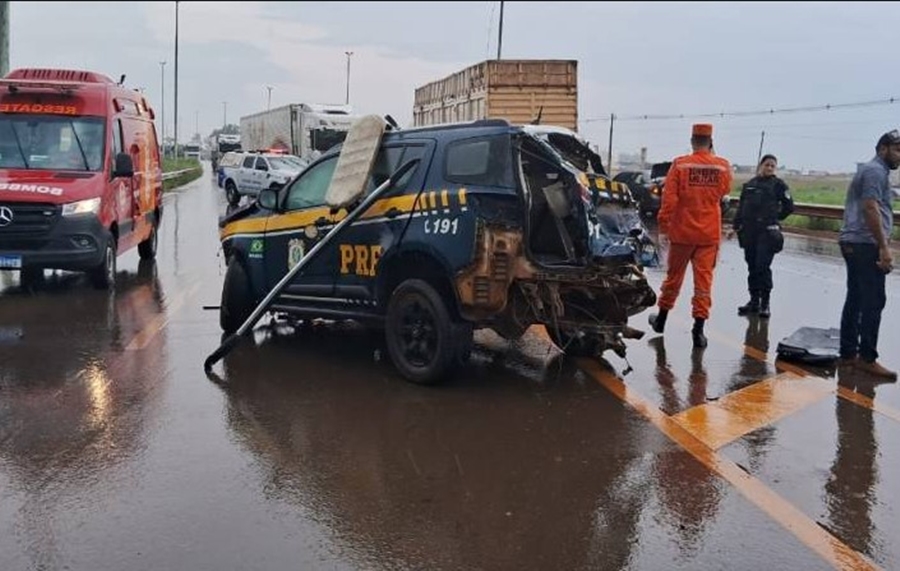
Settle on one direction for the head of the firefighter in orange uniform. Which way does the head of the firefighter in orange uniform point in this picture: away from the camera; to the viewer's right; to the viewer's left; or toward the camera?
away from the camera

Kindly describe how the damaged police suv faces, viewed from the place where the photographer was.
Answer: facing away from the viewer and to the left of the viewer

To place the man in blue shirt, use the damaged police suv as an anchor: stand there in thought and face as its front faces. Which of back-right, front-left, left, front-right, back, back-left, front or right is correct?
back-right

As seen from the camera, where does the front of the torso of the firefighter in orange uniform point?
away from the camera

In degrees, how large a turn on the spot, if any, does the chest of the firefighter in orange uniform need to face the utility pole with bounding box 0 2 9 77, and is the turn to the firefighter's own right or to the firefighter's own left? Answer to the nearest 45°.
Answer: approximately 45° to the firefighter's own left

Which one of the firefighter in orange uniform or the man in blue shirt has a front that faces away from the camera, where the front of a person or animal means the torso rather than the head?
the firefighter in orange uniform
